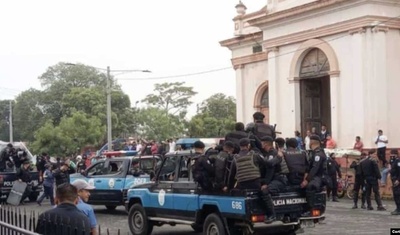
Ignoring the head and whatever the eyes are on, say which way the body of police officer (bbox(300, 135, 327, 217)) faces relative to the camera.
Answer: to the viewer's left

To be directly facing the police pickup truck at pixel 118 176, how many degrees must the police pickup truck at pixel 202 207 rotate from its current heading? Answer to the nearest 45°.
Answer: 0° — it already faces it

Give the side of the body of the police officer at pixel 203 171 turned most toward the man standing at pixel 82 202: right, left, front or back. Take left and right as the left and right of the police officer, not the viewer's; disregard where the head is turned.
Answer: back

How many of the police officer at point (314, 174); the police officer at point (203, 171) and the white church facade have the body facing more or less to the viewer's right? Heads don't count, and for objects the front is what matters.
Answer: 0

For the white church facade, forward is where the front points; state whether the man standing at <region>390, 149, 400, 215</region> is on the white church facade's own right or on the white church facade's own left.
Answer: on the white church facade's own left

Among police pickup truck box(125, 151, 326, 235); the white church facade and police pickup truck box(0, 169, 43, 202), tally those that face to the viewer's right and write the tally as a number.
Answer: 0

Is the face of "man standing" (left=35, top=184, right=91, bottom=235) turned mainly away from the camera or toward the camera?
away from the camera

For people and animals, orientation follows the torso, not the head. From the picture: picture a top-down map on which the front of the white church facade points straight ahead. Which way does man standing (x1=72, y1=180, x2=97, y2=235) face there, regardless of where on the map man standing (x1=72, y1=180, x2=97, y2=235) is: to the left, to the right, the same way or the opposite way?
the opposite way
